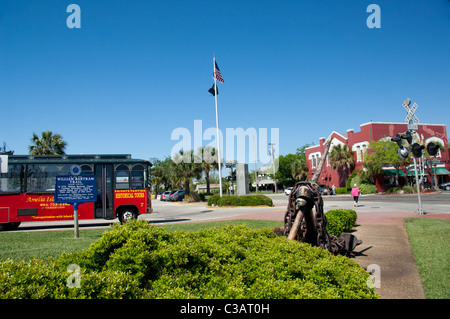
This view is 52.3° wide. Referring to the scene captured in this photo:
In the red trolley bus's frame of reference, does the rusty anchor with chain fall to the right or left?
on its right

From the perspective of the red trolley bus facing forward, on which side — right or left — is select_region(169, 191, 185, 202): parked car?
on its left

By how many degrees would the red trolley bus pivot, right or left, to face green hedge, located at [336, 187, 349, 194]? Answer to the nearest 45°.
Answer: approximately 45° to its left

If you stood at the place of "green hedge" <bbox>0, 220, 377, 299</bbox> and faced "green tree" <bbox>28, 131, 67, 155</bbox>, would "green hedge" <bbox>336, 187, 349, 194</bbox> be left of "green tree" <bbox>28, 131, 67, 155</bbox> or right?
right

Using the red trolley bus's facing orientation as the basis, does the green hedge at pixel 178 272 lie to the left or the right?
on its right

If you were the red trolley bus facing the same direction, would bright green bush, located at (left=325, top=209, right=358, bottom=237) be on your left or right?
on your right

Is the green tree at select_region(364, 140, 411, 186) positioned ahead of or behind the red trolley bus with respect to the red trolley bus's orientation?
ahead

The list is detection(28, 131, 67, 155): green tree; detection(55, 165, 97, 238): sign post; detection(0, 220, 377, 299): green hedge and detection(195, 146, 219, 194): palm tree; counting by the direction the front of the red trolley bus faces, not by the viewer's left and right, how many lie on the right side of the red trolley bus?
2

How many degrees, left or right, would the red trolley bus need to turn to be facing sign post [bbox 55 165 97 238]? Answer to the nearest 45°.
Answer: approximately 90° to its right

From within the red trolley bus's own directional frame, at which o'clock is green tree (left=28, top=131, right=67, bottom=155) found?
The green tree is roughly at 9 o'clock from the red trolley bus.

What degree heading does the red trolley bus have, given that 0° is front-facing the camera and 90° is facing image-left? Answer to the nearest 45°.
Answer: approximately 270°
